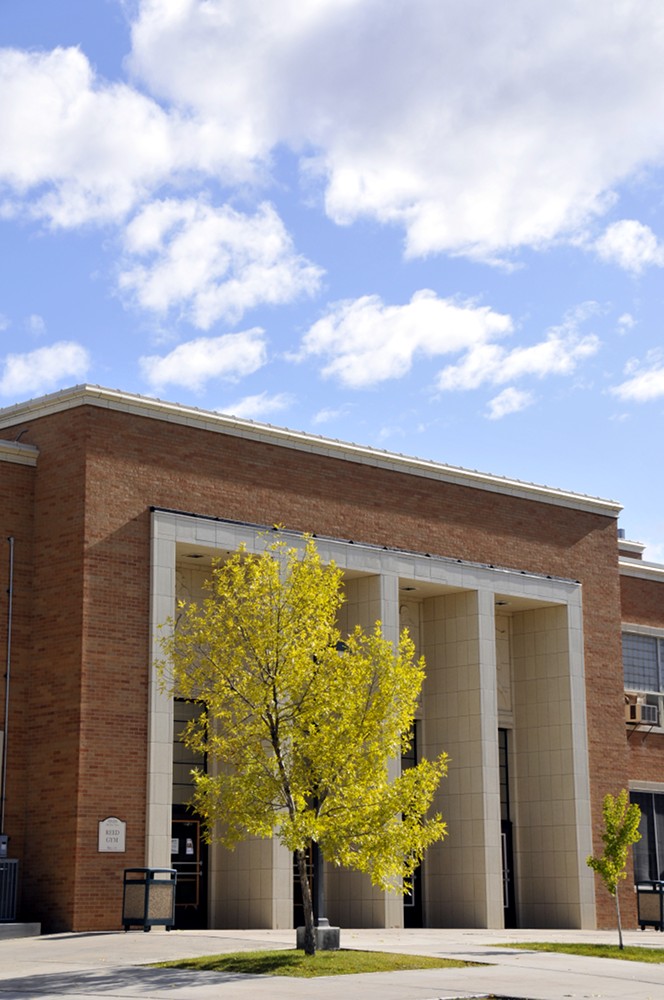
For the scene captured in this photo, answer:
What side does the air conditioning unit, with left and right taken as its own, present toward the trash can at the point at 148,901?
right

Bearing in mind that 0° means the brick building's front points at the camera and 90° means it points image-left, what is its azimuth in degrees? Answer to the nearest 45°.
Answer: approximately 315°

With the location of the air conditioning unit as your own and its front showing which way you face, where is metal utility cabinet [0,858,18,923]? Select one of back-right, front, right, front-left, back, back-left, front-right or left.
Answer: right

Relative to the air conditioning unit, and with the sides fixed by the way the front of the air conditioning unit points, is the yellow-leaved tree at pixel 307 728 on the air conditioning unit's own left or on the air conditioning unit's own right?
on the air conditioning unit's own right

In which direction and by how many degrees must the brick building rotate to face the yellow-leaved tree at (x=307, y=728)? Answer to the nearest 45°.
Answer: approximately 45° to its right

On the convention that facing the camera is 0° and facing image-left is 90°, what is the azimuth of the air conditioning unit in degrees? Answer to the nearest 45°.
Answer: approximately 315°

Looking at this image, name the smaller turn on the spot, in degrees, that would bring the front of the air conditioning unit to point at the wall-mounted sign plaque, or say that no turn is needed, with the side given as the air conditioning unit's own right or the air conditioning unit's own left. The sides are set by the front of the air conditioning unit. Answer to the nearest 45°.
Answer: approximately 90° to the air conditioning unit's own right

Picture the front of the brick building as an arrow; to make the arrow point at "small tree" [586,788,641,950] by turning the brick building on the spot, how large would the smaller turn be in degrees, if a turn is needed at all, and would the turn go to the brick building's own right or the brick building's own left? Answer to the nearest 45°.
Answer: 0° — it already faces it

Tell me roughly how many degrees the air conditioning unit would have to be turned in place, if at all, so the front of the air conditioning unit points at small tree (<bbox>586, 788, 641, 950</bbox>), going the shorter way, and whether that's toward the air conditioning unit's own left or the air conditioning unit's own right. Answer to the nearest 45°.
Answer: approximately 45° to the air conditioning unit's own right

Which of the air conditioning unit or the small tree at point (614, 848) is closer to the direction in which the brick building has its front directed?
the small tree
